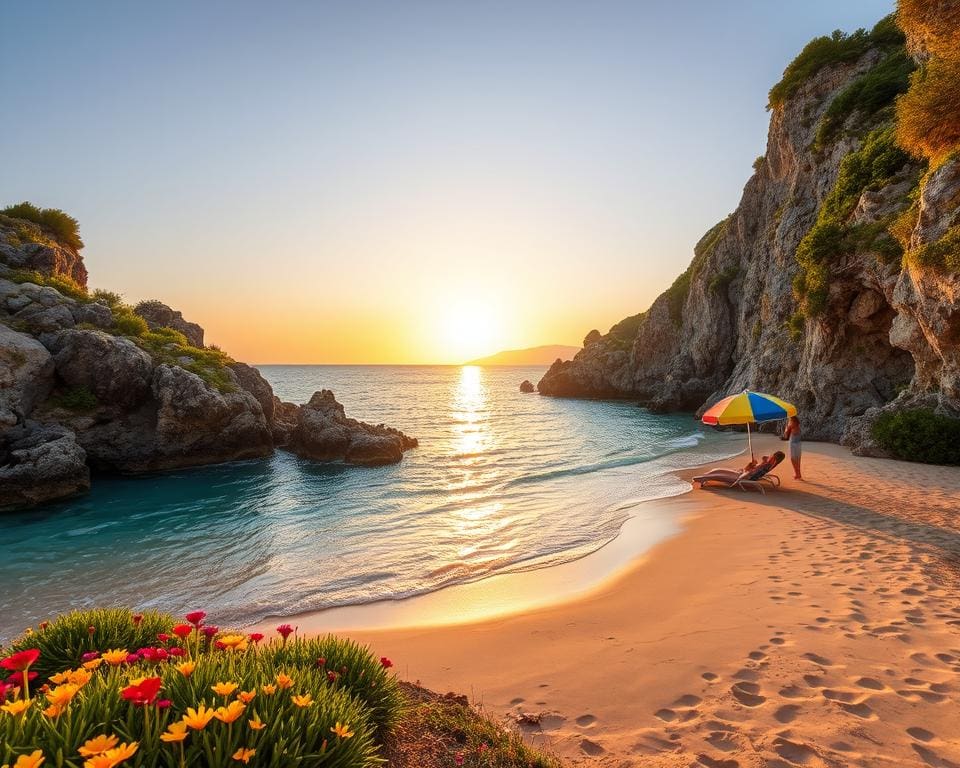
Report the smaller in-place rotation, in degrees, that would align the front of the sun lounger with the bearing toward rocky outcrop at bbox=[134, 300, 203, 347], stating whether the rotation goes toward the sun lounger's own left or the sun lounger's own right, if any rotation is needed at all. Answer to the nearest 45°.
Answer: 0° — it already faces it

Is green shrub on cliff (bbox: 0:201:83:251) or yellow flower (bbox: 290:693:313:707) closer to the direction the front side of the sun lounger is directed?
the green shrub on cliff

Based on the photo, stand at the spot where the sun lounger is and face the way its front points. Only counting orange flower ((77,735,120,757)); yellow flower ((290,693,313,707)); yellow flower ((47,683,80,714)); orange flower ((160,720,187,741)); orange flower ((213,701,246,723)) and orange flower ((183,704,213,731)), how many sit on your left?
6

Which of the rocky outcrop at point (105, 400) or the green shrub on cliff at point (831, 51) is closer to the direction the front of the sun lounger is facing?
the rocky outcrop

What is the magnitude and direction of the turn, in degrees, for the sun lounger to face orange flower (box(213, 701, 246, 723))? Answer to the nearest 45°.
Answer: approximately 90° to its left

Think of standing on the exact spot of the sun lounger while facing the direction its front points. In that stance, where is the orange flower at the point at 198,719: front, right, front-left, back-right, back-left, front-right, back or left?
left

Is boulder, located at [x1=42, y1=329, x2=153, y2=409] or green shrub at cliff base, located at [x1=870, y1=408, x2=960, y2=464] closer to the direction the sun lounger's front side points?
the boulder

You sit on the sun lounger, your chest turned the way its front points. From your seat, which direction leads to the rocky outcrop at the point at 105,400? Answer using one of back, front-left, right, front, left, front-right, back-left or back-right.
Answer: front

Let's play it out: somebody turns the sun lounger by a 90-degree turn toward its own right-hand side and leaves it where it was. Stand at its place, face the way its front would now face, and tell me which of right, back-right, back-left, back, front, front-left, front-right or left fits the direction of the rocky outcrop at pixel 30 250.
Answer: left

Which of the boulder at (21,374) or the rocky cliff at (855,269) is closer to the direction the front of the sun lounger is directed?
the boulder

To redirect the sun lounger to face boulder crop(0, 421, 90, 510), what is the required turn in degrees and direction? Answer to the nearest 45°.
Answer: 0° — it already faces it

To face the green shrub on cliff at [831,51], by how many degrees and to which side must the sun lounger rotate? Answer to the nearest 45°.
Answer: approximately 90° to its right

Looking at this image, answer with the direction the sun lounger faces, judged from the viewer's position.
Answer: facing to the left of the viewer

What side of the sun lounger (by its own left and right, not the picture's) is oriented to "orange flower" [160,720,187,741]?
left

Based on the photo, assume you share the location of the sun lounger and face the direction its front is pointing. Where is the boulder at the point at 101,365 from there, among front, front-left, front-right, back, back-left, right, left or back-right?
front

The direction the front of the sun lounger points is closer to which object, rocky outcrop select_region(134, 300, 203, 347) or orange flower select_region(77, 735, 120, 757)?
the rocky outcrop

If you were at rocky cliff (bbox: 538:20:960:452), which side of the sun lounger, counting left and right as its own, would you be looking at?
right
